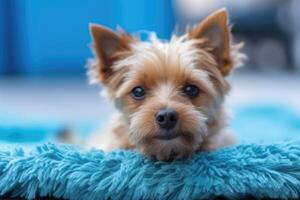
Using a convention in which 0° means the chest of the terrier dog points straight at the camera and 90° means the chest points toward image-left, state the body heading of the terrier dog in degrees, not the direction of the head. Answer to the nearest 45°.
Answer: approximately 0°
